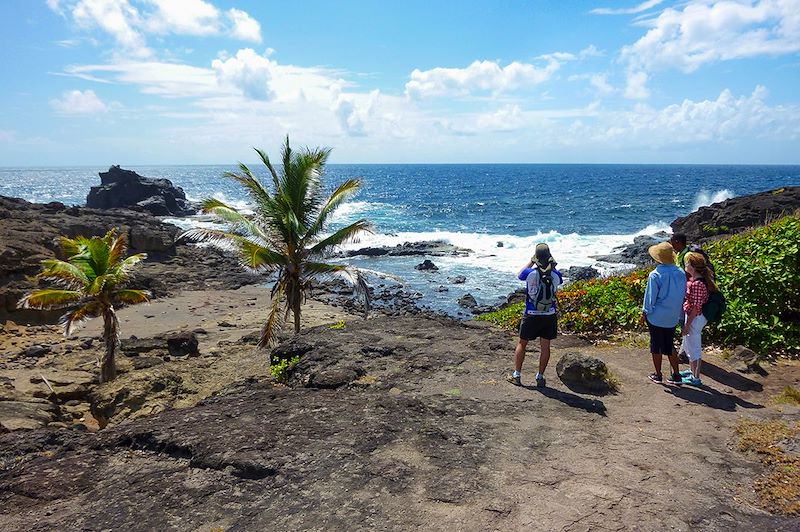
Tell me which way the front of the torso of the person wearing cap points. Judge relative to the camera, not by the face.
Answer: away from the camera

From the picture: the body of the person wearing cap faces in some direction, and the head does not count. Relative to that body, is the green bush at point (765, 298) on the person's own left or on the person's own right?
on the person's own right

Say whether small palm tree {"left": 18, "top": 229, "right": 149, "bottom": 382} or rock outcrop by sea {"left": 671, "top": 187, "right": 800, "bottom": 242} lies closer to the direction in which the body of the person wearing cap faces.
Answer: the rock outcrop by sea

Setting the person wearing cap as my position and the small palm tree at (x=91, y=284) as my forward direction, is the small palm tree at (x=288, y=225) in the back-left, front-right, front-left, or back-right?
front-right

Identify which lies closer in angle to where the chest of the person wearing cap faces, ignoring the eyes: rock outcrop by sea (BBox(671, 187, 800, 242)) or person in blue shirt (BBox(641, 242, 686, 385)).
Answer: the rock outcrop by sea

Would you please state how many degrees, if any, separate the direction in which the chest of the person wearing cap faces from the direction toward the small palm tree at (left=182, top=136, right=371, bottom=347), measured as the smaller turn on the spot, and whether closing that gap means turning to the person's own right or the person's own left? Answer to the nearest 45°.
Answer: approximately 45° to the person's own left

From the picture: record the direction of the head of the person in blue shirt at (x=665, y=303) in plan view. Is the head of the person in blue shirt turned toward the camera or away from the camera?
away from the camera

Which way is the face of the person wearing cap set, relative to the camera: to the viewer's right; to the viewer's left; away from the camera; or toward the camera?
away from the camera
